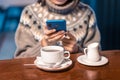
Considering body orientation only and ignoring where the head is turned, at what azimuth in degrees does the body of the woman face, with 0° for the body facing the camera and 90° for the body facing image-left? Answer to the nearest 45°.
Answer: approximately 0°

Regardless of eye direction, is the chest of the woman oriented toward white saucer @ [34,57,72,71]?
yes

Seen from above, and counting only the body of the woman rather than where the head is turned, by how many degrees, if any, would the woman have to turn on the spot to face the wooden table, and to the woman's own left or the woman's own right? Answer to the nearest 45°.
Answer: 0° — they already face it
